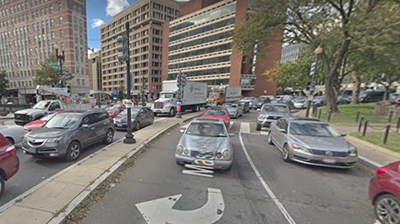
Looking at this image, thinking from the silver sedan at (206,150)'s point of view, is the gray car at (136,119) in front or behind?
behind

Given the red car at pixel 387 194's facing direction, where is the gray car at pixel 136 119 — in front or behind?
behind

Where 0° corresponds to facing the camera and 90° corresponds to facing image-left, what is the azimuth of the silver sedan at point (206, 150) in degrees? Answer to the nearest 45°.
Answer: approximately 0°
